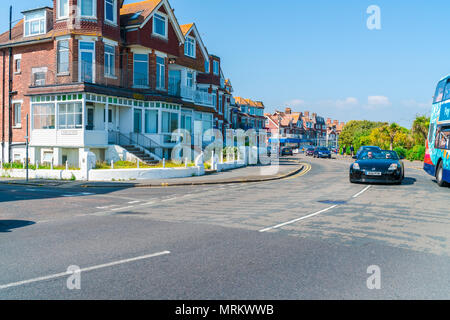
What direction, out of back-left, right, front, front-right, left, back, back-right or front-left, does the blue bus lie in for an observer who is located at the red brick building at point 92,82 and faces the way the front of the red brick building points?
front

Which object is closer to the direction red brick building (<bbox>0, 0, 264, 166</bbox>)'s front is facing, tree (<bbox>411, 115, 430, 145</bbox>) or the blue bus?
the blue bus

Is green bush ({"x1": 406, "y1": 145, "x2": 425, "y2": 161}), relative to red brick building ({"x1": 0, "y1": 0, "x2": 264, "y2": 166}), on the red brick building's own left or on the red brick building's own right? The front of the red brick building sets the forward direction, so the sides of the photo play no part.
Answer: on the red brick building's own left

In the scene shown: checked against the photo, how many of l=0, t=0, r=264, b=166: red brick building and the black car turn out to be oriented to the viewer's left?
0

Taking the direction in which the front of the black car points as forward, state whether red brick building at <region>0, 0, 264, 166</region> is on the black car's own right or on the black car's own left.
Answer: on the black car's own right

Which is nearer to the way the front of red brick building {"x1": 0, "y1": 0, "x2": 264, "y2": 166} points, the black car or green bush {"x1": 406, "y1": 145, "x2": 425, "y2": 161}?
the black car

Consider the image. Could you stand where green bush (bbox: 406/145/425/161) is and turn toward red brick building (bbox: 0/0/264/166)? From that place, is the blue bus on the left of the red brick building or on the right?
left

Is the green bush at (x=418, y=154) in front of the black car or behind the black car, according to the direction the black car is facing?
behind

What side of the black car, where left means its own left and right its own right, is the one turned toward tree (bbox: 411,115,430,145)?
back

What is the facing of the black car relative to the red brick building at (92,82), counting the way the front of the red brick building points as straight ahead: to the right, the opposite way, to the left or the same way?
to the right

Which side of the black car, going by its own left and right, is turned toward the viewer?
front
